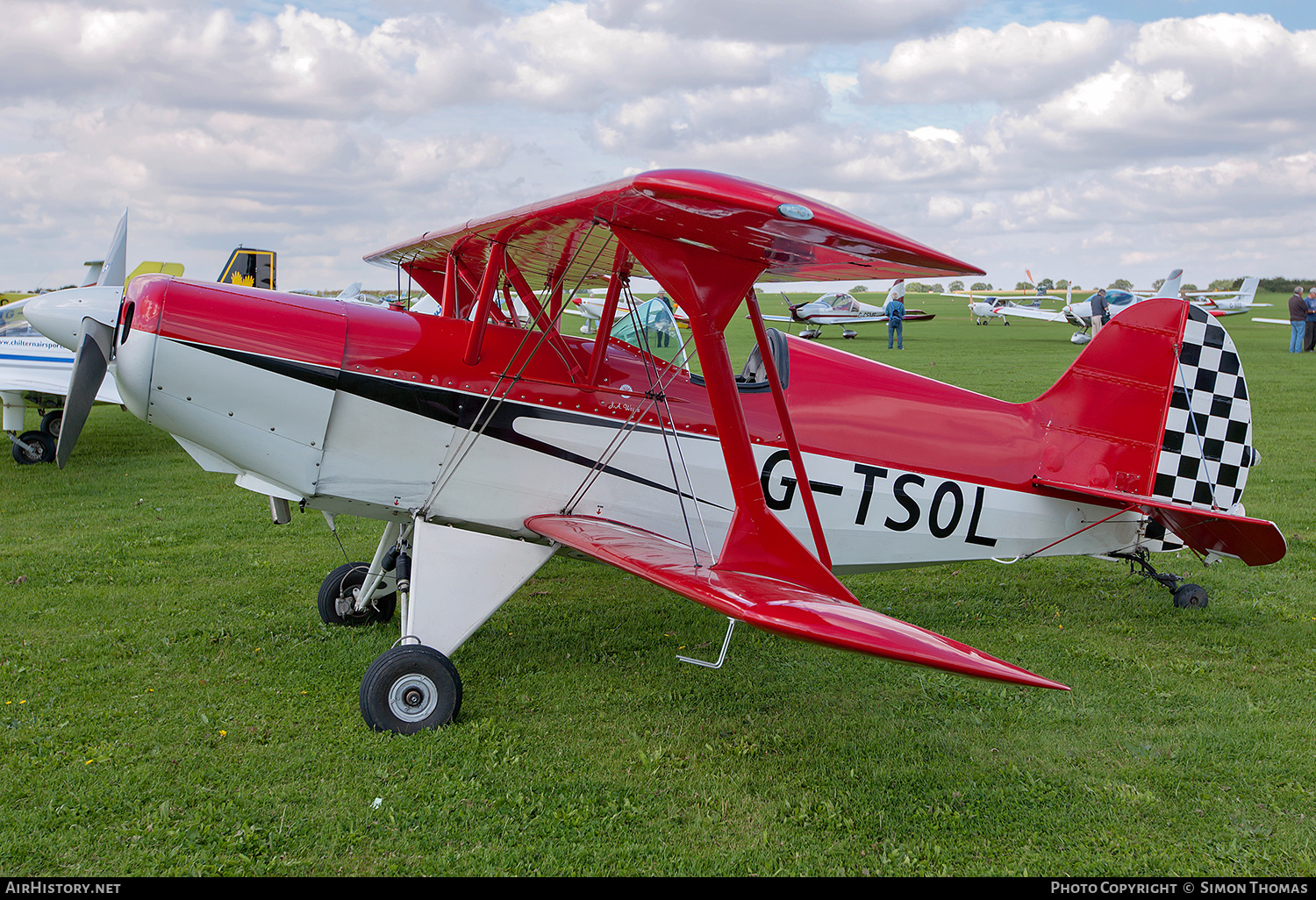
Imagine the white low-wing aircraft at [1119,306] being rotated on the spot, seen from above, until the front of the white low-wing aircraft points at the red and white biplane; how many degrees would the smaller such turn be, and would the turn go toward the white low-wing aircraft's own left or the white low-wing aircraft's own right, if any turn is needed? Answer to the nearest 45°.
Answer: approximately 45° to the white low-wing aircraft's own left

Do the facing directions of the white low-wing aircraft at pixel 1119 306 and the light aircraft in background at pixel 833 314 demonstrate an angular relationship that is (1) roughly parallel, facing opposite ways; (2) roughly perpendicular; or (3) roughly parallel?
roughly parallel

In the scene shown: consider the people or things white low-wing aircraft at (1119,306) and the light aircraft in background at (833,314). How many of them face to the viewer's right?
0

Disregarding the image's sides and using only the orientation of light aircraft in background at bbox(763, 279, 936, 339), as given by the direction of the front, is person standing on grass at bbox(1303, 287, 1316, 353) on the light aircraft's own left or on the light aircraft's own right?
on the light aircraft's own left

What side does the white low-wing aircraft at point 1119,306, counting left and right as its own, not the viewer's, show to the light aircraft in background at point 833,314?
front

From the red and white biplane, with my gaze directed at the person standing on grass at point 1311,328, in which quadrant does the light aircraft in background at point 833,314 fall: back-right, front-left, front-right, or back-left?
front-left

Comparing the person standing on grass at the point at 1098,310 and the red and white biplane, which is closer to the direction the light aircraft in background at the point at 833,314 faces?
the red and white biplane

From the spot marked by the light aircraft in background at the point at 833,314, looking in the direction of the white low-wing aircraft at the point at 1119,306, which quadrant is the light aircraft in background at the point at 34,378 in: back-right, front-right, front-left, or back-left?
back-right

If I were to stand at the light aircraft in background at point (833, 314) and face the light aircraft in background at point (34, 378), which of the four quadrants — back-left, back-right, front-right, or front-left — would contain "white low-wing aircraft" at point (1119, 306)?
back-left

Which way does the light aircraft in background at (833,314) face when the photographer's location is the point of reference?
facing the viewer and to the left of the viewer

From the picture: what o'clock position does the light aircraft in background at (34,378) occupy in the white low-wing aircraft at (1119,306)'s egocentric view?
The light aircraft in background is roughly at 11 o'clock from the white low-wing aircraft.
